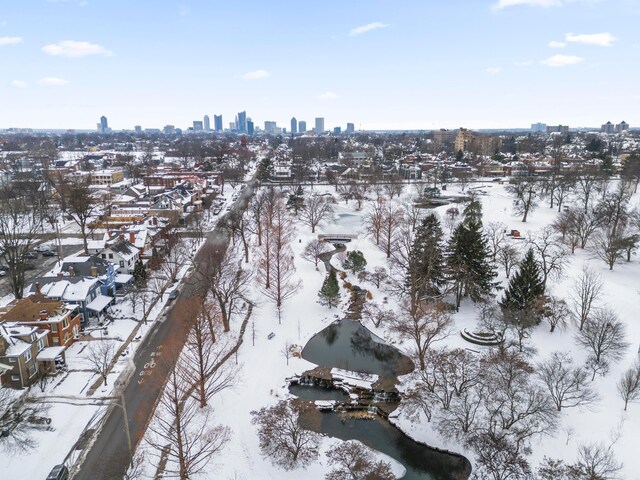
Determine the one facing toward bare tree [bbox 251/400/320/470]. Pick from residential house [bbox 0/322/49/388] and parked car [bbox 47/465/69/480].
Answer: the residential house

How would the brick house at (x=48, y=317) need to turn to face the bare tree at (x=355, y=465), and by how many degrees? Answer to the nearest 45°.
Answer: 0° — it already faces it

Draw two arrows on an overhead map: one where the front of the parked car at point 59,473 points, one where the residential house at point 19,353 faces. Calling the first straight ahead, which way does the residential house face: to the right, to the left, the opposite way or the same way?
to the left

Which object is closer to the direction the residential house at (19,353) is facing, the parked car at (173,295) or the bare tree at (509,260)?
the bare tree

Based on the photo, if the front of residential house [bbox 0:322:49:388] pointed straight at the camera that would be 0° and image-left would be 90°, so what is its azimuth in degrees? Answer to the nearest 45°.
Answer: approximately 315°

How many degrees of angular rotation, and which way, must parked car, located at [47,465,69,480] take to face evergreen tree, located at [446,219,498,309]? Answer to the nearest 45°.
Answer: approximately 135° to its left

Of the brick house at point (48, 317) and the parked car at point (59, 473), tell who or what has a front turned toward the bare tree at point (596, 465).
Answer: the brick house

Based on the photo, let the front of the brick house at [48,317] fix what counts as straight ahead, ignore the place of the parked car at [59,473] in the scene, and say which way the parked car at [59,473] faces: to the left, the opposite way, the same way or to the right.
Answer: to the right

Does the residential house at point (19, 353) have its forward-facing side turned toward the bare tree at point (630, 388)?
yes

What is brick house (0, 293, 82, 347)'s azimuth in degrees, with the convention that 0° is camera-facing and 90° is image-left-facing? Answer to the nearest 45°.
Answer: approximately 315°
